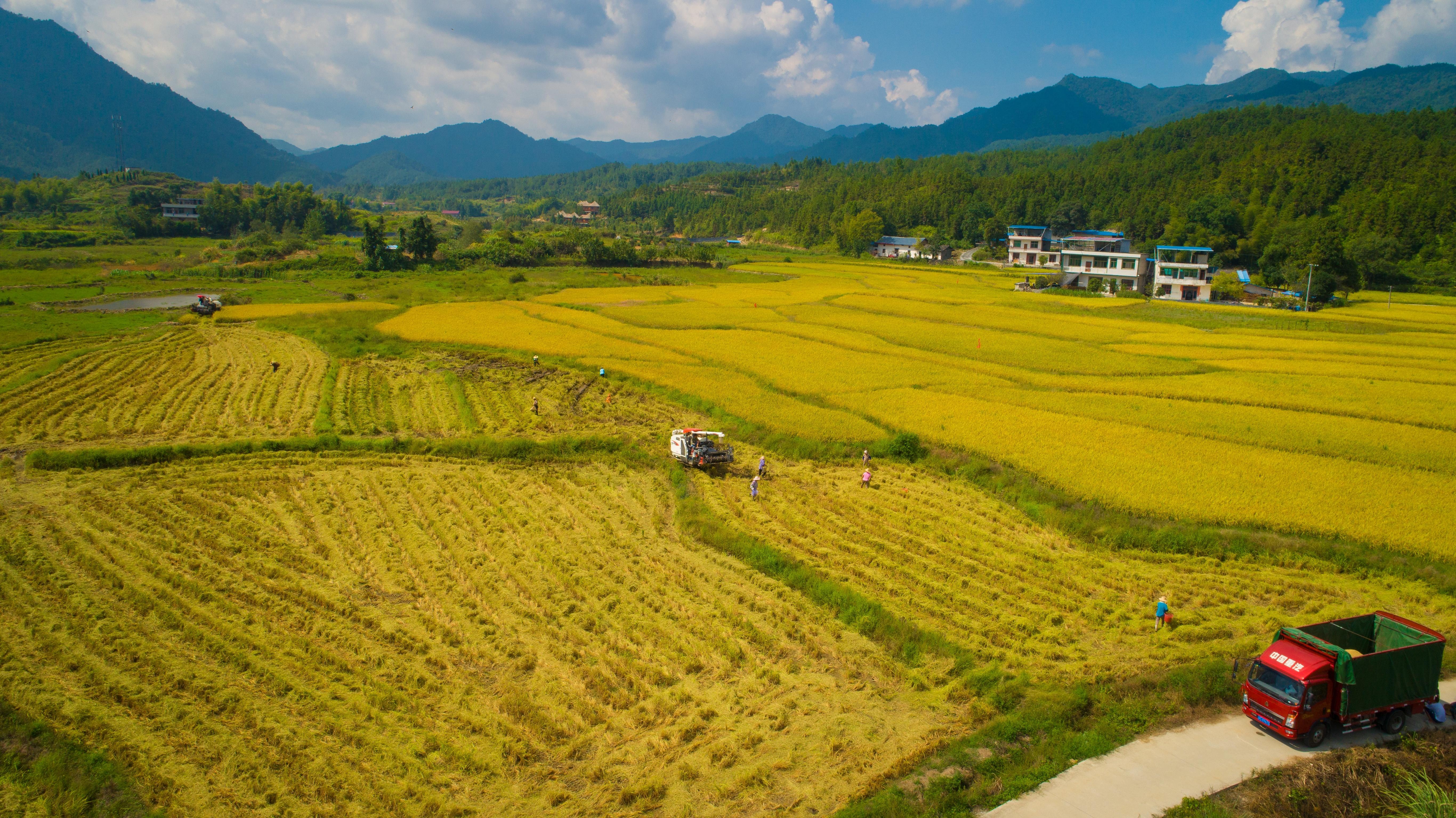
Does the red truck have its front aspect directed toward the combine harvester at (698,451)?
no

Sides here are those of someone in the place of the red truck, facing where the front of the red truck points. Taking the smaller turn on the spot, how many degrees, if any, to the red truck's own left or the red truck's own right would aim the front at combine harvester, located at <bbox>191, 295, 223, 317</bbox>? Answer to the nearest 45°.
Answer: approximately 45° to the red truck's own right

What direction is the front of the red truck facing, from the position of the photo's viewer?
facing the viewer and to the left of the viewer
